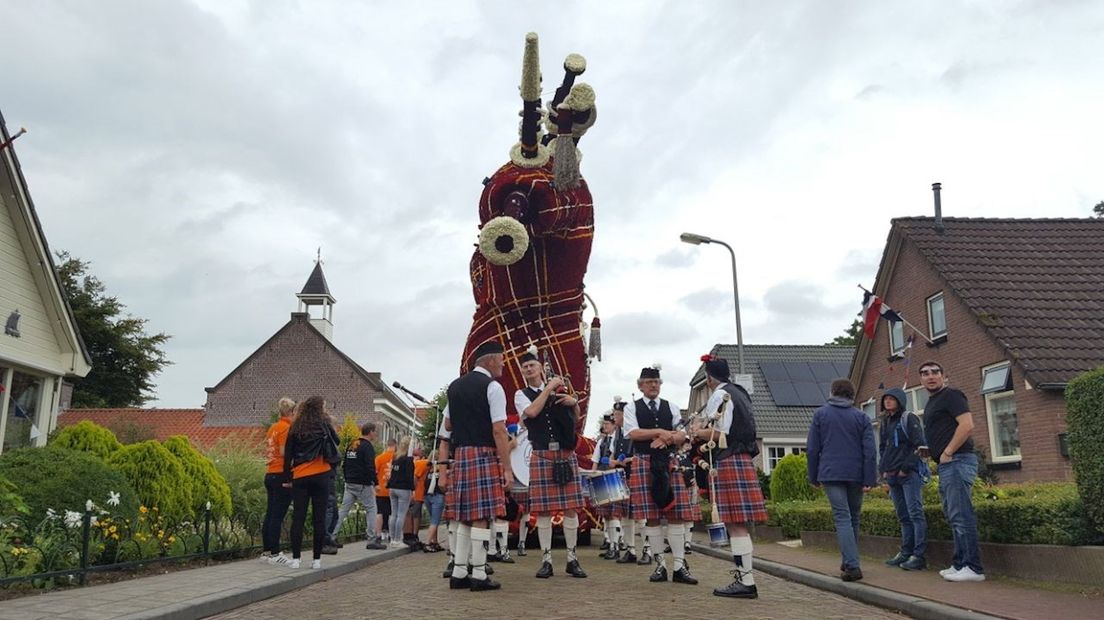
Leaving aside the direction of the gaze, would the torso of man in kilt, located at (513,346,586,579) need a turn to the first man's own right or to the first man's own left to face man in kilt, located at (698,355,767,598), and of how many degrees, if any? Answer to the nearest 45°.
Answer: approximately 45° to the first man's own left

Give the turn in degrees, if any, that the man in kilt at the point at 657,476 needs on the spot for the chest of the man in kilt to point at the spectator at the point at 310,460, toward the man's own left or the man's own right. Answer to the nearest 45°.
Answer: approximately 90° to the man's own right

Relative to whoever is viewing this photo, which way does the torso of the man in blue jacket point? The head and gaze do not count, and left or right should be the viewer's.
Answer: facing away from the viewer

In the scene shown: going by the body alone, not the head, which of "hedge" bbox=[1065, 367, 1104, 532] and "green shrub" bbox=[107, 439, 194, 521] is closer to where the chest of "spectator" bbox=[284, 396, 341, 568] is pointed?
the green shrub

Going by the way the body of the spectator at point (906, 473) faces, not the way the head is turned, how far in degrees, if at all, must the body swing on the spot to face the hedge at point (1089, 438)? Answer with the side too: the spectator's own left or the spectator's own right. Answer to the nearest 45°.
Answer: approximately 90° to the spectator's own left

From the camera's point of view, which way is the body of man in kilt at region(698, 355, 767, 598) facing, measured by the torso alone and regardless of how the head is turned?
to the viewer's left

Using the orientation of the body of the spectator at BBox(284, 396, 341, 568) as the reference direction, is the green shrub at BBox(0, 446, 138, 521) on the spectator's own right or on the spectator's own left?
on the spectator's own left

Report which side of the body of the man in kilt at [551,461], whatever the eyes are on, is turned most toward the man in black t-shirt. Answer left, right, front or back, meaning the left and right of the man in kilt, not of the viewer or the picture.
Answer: left

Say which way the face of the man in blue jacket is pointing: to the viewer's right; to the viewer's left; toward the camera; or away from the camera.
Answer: away from the camera

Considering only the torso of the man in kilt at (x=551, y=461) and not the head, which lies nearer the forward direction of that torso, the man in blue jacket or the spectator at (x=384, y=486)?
the man in blue jacket

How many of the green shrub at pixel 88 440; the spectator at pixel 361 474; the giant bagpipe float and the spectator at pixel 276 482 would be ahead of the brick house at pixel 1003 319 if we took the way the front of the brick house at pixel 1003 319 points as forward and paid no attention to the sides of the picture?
4

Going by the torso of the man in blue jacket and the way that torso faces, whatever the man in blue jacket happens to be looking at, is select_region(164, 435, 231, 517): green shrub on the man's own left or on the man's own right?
on the man's own left

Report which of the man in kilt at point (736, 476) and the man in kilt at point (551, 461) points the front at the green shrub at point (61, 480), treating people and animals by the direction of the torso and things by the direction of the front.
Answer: the man in kilt at point (736, 476)
